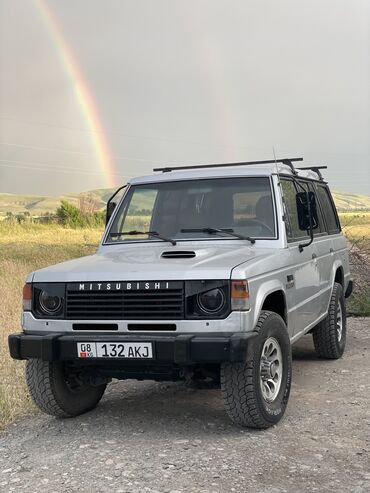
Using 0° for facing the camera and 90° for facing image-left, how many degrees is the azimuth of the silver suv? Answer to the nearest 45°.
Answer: approximately 45°
